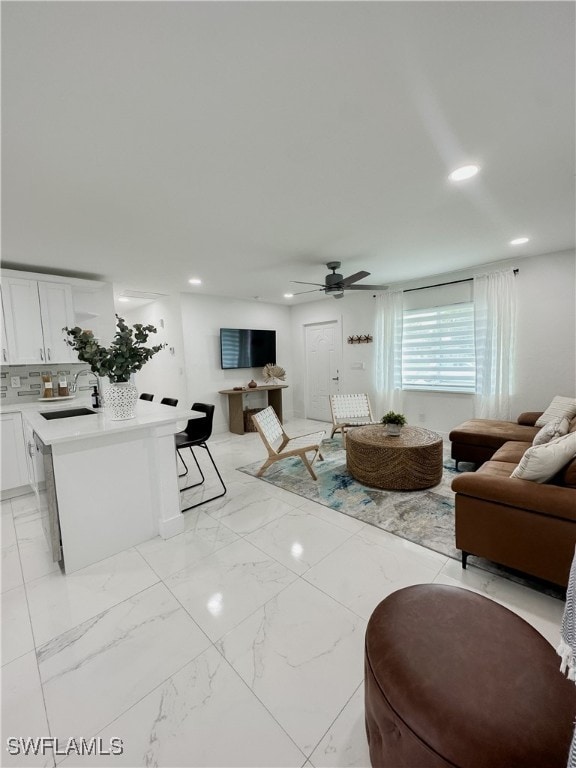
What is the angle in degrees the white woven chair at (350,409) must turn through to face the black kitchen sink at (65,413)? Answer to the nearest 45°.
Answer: approximately 90° to its right

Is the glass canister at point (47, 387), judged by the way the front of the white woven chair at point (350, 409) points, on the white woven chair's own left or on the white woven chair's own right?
on the white woven chair's own right

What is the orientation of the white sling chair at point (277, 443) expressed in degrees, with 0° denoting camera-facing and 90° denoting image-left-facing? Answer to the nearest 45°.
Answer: approximately 270°

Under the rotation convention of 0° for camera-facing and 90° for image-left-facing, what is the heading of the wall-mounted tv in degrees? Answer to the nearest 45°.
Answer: approximately 315°

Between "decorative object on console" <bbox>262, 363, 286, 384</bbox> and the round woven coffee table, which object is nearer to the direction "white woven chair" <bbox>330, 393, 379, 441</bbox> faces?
the round woven coffee table

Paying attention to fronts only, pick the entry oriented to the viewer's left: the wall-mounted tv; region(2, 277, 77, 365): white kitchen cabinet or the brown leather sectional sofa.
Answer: the brown leather sectional sofa

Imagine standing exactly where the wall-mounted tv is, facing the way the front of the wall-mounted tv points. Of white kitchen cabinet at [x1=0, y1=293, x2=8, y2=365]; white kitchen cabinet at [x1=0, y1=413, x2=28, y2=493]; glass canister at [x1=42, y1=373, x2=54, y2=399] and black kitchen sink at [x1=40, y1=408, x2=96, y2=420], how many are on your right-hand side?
4

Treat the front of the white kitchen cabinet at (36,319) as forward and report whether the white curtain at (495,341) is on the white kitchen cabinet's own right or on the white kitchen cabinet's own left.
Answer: on the white kitchen cabinet's own left

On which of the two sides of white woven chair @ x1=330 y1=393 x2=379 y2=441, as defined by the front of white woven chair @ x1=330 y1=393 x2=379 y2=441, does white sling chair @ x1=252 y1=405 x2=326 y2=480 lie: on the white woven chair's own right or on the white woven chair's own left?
on the white woven chair's own right
